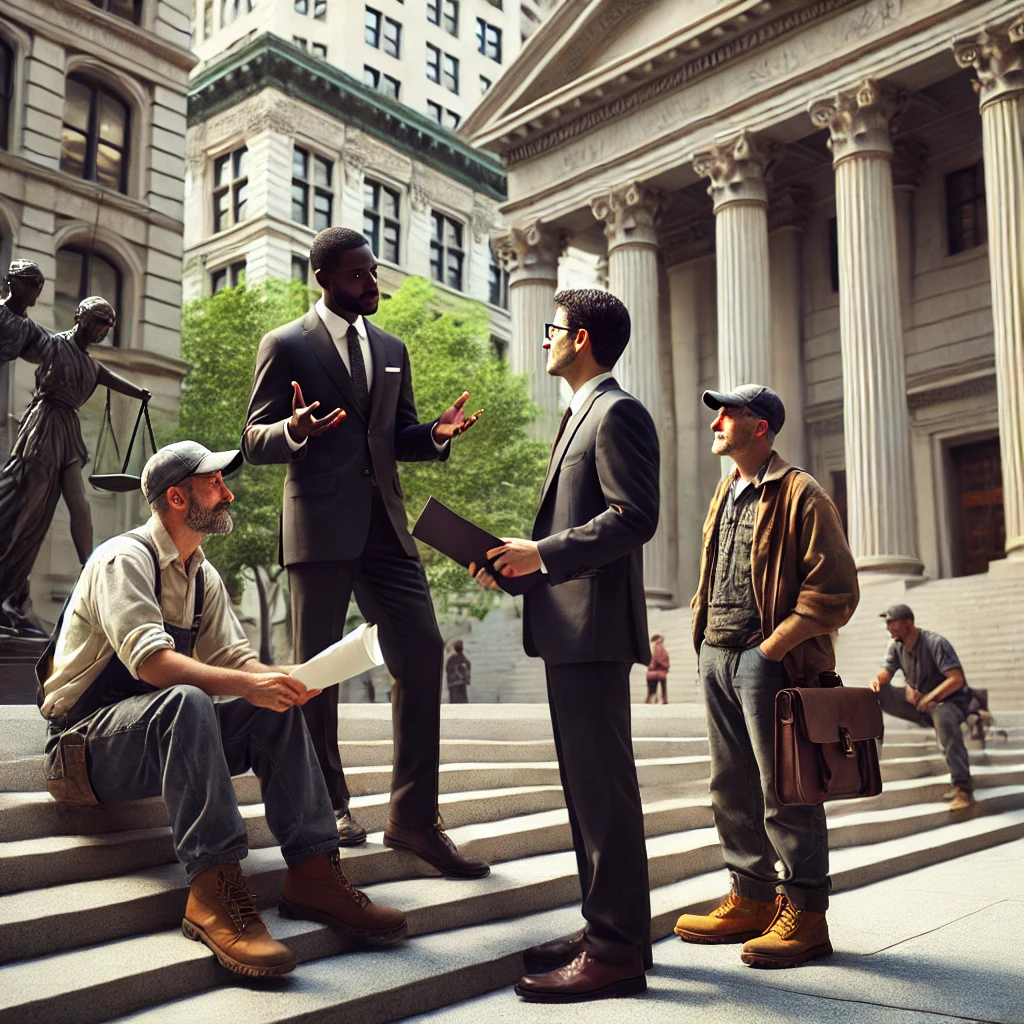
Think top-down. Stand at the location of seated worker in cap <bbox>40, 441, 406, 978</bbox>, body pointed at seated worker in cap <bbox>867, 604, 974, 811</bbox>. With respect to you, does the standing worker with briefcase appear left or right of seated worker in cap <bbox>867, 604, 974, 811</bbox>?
right

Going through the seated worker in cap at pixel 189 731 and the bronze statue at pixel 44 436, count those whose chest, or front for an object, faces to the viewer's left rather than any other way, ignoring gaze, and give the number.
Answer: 0

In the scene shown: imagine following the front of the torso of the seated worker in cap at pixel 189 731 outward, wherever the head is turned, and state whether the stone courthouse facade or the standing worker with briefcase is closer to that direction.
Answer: the standing worker with briefcase

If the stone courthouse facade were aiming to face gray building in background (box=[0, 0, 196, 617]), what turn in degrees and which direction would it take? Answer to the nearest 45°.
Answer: approximately 45° to its right

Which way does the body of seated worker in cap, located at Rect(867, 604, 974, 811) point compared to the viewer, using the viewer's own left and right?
facing the viewer and to the left of the viewer

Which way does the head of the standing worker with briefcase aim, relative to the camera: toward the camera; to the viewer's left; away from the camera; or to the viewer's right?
to the viewer's left

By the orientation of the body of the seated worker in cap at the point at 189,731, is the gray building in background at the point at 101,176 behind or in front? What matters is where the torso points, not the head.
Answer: behind

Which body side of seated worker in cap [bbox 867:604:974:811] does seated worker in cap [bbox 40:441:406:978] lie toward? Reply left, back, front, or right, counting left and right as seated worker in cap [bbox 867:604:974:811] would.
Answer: front

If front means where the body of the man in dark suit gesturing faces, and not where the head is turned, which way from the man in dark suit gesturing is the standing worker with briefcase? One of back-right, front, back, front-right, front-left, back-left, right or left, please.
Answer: front-left

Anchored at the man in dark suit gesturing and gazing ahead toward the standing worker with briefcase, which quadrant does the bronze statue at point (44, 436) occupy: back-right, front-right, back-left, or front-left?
back-left

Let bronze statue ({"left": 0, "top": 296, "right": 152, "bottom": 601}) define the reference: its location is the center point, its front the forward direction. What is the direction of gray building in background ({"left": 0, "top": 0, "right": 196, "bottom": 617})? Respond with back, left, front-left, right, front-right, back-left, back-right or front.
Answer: back-left

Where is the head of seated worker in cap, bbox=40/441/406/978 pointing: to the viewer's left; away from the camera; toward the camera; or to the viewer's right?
to the viewer's right

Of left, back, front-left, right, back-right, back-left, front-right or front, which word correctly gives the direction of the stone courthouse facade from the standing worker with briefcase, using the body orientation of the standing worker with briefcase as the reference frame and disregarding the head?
back-right

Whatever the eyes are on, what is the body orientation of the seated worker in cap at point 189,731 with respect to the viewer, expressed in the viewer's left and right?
facing the viewer and to the right of the viewer

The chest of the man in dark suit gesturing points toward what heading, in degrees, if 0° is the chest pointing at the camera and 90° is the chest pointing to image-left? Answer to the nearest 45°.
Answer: approximately 315°
